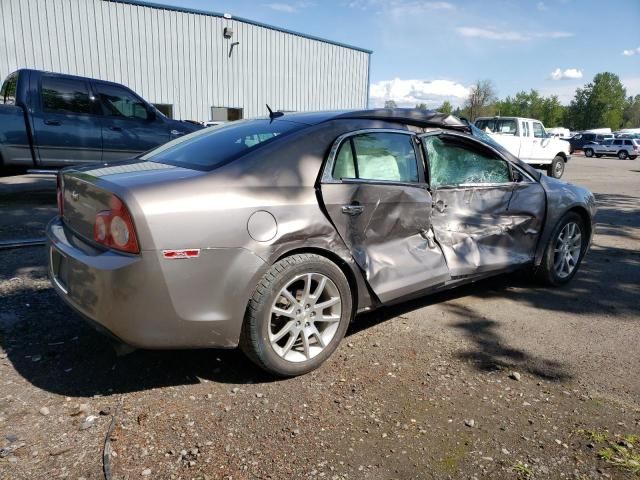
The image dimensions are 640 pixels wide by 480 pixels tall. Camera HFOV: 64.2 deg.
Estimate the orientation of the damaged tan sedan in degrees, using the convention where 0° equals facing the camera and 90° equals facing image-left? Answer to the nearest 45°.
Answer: approximately 225°

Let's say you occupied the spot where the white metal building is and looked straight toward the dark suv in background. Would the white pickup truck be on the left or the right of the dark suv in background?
right

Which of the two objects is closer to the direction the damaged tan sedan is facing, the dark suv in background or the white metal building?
the dark suv in background

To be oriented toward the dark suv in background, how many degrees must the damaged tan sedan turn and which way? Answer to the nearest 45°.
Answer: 0° — it already faces it

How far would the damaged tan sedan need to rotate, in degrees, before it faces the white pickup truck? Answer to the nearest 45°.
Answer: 0° — it already faces it

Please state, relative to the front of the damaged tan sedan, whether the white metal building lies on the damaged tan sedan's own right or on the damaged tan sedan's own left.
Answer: on the damaged tan sedan's own left

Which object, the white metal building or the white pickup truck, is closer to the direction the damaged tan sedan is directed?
the white pickup truck
